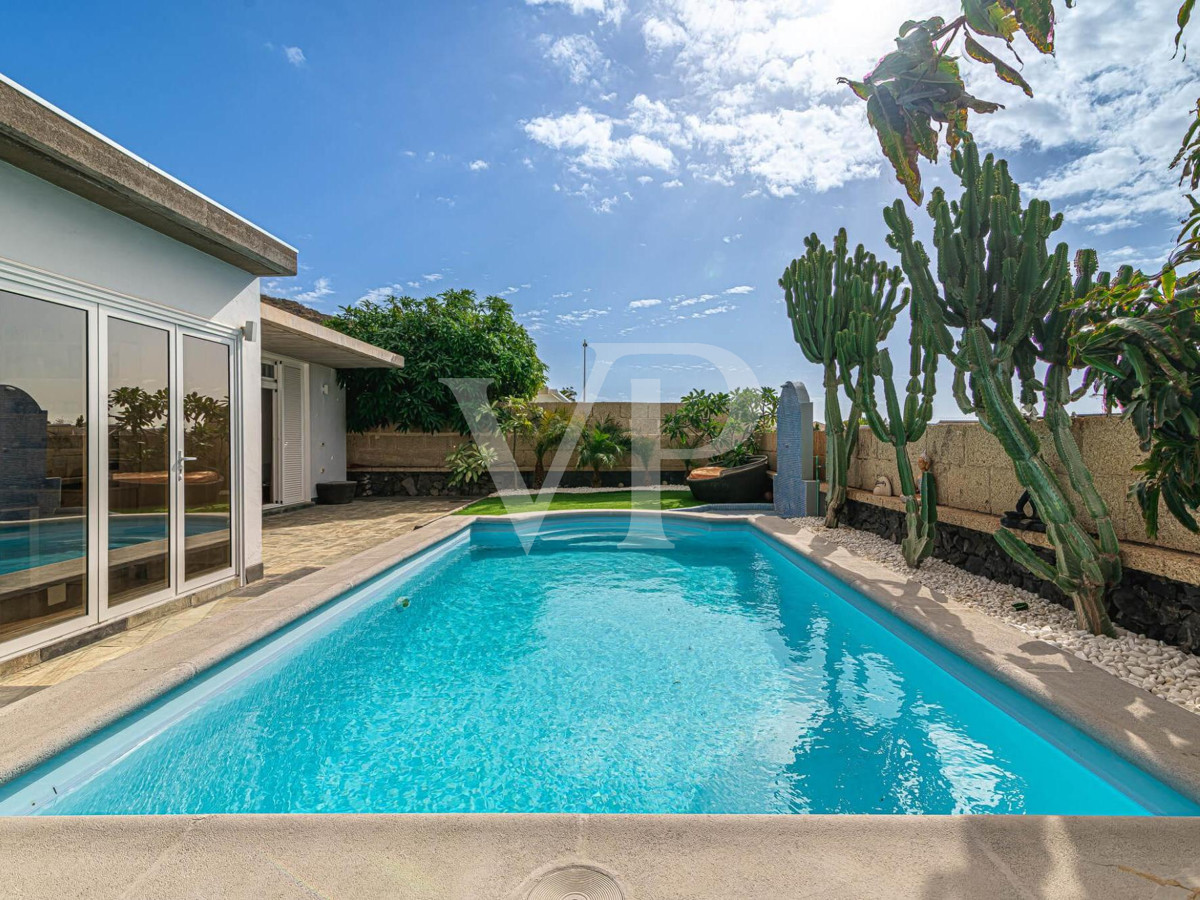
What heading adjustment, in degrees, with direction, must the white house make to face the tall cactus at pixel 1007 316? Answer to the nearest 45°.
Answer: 0° — it already faces it

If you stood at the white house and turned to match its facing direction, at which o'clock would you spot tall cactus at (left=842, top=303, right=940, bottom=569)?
The tall cactus is roughly at 11 o'clock from the white house.

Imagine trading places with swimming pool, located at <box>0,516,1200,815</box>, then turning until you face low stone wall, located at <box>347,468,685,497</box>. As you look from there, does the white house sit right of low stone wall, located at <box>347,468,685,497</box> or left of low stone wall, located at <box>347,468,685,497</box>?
left

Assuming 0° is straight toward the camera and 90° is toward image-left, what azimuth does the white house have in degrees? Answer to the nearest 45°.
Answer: approximately 315°

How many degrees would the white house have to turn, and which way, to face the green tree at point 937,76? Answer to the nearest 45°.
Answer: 0° — it already faces it

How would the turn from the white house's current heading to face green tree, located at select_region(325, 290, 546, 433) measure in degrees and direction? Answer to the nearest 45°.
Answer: approximately 90° to its left

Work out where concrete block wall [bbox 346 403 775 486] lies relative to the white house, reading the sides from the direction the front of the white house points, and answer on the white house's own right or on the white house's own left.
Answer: on the white house's own left

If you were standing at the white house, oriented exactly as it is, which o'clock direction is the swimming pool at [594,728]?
The swimming pool is roughly at 12 o'clock from the white house.

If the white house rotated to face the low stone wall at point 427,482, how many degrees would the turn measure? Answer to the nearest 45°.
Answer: approximately 90° to its left

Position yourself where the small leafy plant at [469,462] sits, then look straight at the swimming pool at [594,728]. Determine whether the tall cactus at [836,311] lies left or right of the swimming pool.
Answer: left
